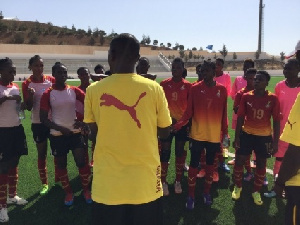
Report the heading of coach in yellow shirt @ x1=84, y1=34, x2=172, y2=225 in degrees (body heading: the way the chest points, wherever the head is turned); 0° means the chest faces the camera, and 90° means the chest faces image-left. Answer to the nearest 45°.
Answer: approximately 180°

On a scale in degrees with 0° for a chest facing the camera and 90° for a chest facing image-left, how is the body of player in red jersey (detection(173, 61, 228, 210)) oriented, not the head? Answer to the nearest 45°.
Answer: approximately 0°

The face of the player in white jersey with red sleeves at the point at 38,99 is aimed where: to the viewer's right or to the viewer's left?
to the viewer's right

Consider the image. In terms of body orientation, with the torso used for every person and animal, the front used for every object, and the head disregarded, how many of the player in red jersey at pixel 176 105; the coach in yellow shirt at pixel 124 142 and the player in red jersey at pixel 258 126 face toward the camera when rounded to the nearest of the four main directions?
2

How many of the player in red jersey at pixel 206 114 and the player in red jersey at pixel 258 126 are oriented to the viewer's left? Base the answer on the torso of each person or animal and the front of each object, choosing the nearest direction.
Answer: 0

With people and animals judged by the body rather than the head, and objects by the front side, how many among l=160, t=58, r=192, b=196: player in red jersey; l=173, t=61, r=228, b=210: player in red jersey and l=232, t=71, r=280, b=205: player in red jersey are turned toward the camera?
3

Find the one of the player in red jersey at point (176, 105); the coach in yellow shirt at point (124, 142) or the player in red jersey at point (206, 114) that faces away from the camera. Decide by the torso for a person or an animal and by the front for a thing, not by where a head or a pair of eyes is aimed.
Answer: the coach in yellow shirt

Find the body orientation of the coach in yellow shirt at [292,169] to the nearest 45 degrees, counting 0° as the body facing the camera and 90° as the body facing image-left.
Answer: approximately 90°

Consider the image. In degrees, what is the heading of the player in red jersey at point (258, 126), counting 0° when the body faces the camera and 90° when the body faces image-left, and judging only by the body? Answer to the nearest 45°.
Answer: approximately 0°

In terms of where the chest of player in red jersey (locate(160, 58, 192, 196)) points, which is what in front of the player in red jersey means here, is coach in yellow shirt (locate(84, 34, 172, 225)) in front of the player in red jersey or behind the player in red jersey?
in front

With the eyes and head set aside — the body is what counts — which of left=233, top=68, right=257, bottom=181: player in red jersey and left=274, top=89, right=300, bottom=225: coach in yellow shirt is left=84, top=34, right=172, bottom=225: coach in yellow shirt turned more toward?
the player in red jersey

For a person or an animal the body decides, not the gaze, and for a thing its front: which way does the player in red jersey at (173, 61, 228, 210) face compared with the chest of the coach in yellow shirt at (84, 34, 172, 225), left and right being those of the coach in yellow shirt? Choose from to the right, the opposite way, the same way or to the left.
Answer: the opposite way

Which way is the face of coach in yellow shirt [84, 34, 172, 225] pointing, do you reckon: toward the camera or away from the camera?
away from the camera
